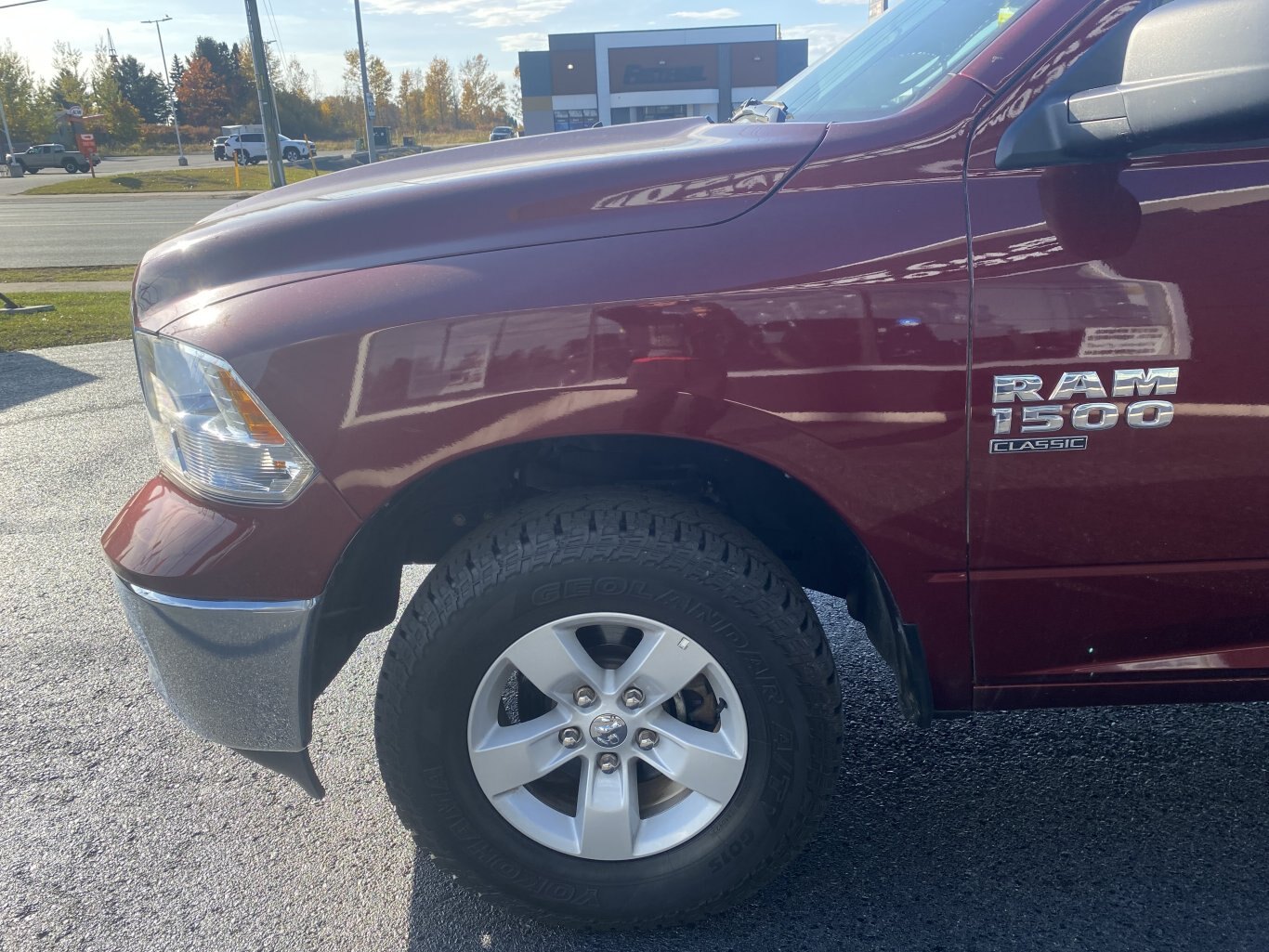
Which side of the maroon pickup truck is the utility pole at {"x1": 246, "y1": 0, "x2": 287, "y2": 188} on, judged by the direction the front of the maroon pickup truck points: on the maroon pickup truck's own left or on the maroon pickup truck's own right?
on the maroon pickup truck's own right

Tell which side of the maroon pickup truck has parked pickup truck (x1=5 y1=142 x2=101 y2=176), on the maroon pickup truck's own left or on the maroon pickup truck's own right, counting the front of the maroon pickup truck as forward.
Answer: on the maroon pickup truck's own right

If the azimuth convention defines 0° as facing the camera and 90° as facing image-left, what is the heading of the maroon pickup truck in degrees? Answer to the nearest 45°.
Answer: approximately 90°
